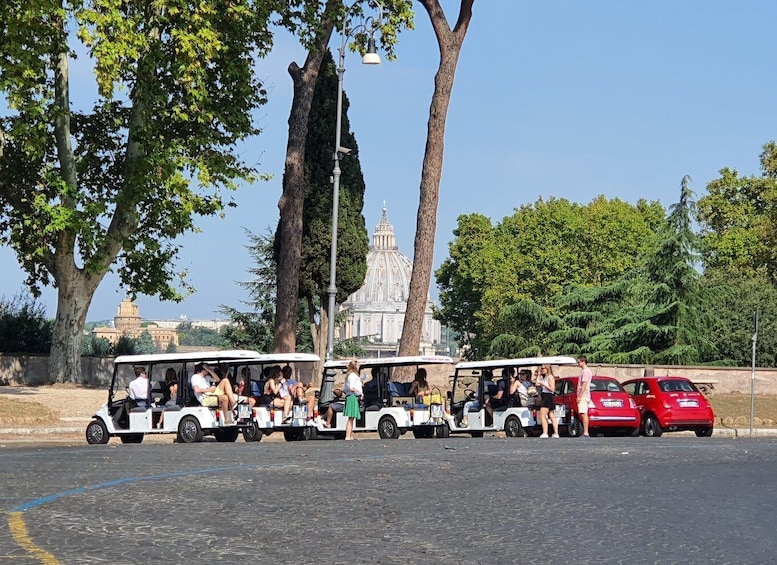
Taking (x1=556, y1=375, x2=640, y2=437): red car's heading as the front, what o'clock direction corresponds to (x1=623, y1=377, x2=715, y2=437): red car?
(x1=623, y1=377, x2=715, y2=437): red car is roughly at 3 o'clock from (x1=556, y1=375, x2=640, y2=437): red car.

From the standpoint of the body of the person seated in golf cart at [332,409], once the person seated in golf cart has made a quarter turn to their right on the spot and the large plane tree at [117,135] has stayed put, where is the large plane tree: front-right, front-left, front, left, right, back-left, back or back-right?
front-left

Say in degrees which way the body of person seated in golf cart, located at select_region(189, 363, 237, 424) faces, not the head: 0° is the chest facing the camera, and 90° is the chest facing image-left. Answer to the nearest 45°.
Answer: approximately 270°

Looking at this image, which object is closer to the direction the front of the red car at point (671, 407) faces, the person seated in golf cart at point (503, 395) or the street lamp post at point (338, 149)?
the street lamp post

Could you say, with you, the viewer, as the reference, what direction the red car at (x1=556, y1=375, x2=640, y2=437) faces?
facing away from the viewer and to the left of the viewer

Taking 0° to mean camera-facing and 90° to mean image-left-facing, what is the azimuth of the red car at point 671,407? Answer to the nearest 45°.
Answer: approximately 135°

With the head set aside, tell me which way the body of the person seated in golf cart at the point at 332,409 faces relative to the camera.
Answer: to the viewer's left
